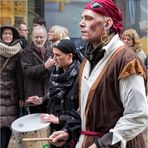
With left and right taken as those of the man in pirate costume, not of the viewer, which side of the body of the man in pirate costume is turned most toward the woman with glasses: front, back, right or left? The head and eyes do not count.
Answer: right

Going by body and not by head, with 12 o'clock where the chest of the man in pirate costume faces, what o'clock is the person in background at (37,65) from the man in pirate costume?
The person in background is roughly at 4 o'clock from the man in pirate costume.

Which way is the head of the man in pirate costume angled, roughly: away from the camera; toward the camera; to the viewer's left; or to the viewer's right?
to the viewer's left

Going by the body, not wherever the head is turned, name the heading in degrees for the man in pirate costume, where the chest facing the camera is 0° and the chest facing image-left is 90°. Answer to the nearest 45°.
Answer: approximately 45°

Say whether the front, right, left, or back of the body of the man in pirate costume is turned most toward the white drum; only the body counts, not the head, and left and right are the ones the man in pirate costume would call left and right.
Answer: right

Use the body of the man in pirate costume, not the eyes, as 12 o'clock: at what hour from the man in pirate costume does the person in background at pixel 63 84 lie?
The person in background is roughly at 4 o'clock from the man in pirate costume.
